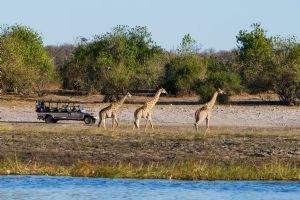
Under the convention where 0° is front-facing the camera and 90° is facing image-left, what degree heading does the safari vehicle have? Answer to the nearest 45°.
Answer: approximately 270°
